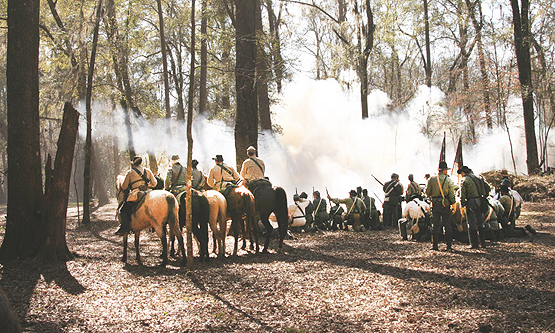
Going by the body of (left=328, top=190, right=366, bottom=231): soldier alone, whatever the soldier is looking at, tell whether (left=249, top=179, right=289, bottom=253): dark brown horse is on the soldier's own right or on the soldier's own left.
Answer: on the soldier's own left

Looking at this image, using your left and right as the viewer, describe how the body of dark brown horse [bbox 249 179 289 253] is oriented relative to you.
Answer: facing away from the viewer and to the left of the viewer

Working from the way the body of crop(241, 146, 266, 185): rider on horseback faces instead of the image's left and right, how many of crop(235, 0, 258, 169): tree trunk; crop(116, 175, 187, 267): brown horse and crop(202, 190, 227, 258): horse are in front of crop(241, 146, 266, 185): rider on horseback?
1

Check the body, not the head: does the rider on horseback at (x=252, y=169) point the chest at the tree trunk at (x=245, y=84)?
yes

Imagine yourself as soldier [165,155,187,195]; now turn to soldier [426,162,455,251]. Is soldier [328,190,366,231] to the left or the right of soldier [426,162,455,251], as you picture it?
left

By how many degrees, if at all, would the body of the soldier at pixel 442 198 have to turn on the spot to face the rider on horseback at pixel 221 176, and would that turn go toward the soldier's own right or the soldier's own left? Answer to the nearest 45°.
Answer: approximately 90° to the soldier's own left

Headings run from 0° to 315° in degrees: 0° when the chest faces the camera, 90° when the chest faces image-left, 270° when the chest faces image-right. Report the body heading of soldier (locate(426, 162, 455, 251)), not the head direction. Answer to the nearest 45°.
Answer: approximately 180°

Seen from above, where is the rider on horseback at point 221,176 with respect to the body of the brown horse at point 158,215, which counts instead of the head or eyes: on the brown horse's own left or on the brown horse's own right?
on the brown horse's own right

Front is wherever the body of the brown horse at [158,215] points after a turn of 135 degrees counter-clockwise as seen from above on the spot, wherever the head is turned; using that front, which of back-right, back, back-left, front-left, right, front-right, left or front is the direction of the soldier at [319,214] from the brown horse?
back-left

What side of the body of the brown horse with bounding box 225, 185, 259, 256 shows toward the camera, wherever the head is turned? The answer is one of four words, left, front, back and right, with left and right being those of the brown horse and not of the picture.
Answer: back

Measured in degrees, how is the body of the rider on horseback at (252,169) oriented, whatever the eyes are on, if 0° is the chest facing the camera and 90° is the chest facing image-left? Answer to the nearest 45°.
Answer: approximately 180°

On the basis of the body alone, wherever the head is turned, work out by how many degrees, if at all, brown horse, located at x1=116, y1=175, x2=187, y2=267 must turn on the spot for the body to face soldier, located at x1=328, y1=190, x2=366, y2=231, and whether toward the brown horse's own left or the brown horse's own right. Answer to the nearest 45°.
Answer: approximately 90° to the brown horse's own right

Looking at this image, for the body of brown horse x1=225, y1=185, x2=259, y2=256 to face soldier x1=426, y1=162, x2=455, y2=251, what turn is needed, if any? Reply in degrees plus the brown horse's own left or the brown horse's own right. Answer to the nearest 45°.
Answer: approximately 90° to the brown horse's own right

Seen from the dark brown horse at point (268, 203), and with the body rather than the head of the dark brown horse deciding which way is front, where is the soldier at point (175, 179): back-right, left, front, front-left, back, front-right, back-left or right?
front-left
